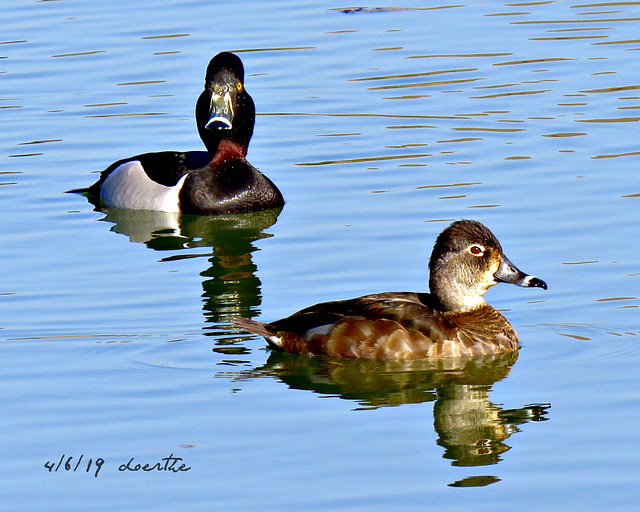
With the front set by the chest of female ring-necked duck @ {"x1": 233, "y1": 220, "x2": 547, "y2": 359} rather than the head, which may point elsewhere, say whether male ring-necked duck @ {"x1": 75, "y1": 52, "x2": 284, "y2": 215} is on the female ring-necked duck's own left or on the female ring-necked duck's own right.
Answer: on the female ring-necked duck's own left

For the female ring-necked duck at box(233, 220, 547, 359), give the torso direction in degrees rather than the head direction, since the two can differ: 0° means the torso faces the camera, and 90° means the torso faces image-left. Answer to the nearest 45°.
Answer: approximately 270°

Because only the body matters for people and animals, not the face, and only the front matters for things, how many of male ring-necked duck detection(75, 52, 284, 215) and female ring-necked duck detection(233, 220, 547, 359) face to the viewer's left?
0

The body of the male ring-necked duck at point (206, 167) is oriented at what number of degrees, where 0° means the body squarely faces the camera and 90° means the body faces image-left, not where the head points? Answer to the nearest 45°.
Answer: approximately 315°

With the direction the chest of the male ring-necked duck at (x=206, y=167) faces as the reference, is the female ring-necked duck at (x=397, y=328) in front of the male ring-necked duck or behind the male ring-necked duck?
in front
